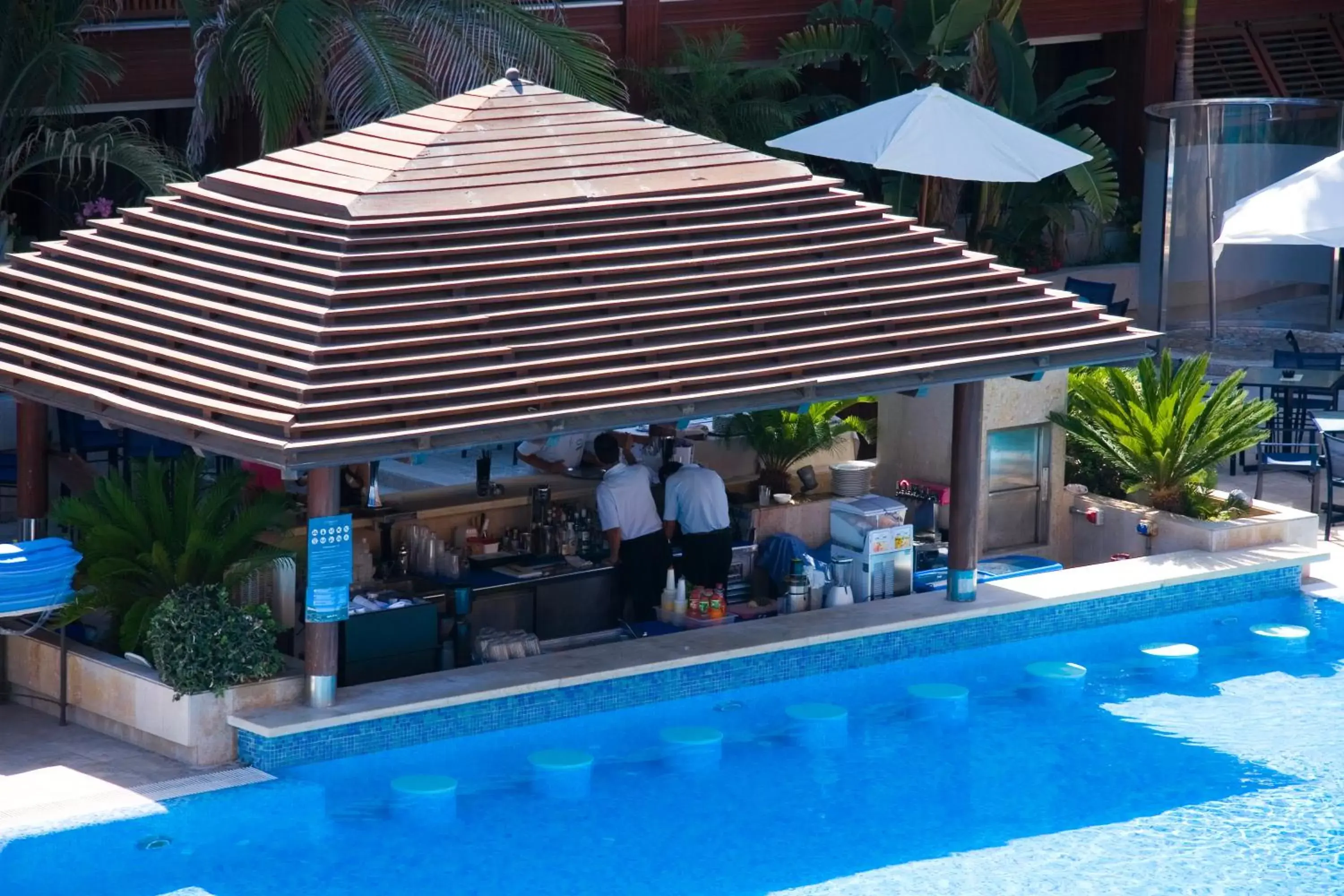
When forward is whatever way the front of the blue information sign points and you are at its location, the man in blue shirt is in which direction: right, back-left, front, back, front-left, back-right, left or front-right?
back-left

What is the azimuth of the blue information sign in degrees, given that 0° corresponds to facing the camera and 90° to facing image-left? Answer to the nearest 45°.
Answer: approximately 0°

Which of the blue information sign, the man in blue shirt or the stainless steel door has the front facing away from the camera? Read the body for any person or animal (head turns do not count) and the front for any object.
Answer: the man in blue shirt

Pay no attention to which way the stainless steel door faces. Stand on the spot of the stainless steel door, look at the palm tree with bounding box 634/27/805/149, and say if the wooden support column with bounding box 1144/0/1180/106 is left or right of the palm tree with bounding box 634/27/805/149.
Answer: right

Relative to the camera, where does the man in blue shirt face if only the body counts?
away from the camera

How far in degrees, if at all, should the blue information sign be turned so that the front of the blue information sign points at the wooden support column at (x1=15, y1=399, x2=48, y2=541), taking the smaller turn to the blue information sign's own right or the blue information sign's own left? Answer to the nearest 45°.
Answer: approximately 135° to the blue information sign's own right

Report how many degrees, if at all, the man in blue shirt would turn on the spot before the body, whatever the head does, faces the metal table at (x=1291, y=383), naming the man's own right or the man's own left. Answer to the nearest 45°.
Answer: approximately 45° to the man's own right

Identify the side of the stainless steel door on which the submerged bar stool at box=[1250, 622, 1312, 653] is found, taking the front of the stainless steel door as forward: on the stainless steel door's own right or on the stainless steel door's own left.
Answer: on the stainless steel door's own left

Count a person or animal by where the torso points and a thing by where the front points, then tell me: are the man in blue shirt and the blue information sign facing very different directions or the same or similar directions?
very different directions

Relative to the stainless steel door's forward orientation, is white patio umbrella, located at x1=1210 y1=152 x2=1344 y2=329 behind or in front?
behind

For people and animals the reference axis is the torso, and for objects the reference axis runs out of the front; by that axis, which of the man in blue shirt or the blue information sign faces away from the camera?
the man in blue shirt

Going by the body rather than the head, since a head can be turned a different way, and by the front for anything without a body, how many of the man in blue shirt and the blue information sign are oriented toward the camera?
1
